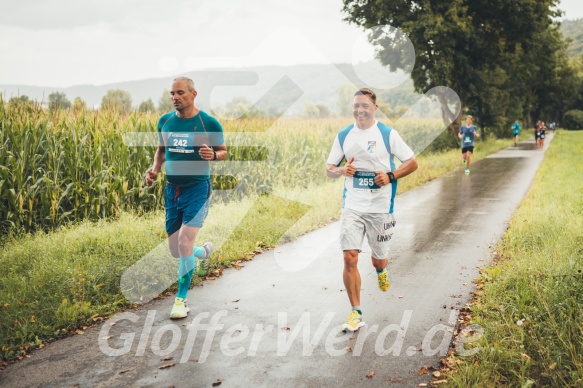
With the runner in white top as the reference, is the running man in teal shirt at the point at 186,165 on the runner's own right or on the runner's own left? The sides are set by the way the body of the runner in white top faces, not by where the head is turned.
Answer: on the runner's own right

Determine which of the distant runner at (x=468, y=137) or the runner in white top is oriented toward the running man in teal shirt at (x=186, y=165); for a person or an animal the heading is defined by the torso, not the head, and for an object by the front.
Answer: the distant runner

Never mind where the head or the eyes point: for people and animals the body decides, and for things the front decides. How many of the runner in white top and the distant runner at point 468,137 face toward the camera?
2

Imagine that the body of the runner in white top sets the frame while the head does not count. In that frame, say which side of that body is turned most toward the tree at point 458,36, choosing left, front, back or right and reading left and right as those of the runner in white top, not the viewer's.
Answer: back

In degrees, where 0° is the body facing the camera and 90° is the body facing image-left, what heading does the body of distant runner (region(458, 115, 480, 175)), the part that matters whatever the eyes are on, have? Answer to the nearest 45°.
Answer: approximately 0°

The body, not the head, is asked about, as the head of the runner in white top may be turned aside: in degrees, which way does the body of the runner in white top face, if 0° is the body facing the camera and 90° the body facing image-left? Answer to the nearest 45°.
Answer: approximately 0°

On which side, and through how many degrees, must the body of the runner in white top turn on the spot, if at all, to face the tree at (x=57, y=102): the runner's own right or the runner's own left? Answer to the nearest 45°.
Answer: approximately 135° to the runner's own right

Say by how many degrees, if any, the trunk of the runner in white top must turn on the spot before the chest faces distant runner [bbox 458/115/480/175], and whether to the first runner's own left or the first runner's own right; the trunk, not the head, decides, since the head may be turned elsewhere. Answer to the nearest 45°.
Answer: approximately 180°

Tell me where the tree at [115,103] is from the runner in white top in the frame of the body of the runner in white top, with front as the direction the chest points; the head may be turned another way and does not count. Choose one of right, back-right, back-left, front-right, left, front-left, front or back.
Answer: back-right

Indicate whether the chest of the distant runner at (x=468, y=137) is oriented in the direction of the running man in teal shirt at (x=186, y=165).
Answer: yes
